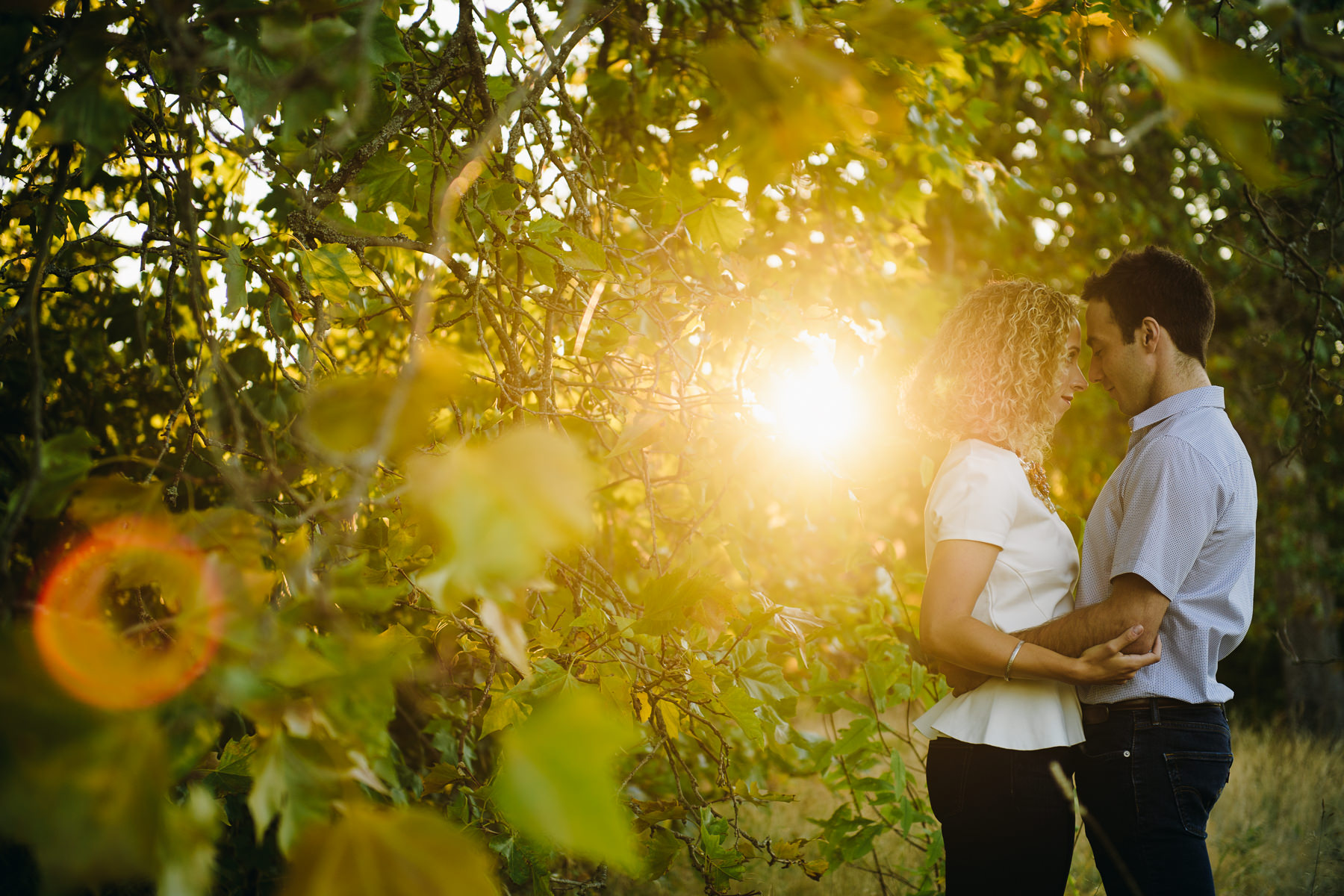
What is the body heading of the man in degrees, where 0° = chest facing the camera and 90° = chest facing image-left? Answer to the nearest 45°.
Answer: approximately 90°

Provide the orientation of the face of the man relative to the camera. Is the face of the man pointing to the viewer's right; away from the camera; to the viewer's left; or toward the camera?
to the viewer's left

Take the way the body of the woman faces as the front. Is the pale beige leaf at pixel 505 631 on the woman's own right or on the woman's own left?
on the woman's own right

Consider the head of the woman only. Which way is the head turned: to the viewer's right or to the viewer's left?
to the viewer's right

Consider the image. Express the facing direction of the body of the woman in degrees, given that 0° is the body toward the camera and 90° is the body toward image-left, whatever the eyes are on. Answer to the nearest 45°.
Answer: approximately 270°

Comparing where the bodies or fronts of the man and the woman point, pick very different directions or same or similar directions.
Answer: very different directions

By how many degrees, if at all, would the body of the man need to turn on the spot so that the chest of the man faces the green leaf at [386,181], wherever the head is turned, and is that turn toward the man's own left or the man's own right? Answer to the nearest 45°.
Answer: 0° — they already face it
